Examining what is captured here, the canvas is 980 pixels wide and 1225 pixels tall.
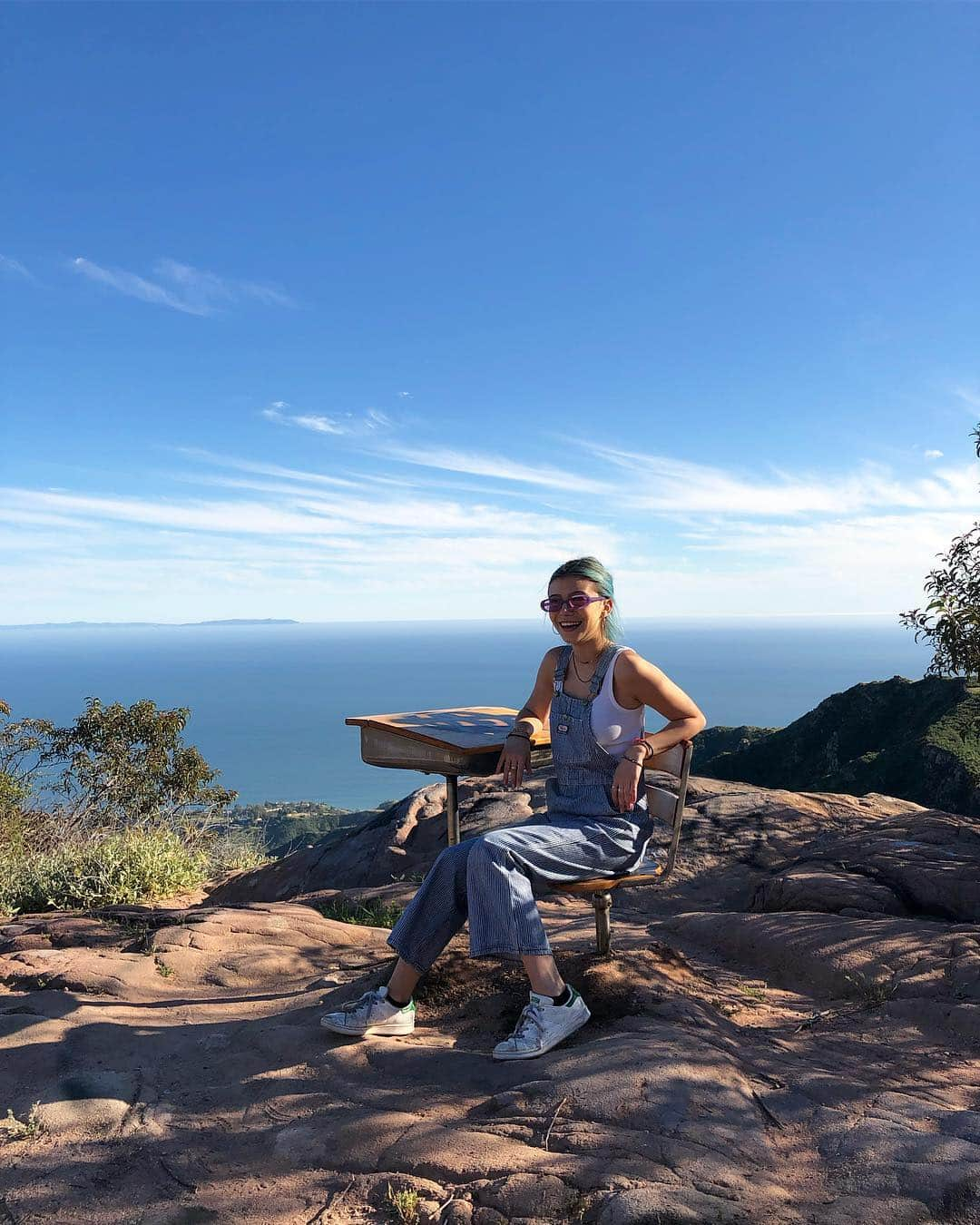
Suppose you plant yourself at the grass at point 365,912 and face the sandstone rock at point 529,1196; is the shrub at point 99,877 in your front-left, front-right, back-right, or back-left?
back-right

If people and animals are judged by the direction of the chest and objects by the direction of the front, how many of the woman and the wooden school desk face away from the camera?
0

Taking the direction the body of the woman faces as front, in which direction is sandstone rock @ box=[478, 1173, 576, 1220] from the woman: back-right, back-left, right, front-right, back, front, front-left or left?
front-left

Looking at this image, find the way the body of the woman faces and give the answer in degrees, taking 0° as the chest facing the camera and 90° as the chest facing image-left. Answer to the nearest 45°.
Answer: approximately 45°

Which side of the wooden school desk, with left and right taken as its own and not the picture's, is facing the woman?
front

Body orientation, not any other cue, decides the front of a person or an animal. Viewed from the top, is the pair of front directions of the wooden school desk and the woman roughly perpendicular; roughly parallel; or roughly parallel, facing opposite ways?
roughly perpendicular

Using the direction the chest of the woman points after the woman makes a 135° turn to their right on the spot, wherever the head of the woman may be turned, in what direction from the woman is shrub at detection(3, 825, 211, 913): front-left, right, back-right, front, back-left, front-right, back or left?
front-left

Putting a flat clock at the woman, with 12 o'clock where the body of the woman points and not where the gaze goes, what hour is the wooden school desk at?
The wooden school desk is roughly at 3 o'clock from the woman.
